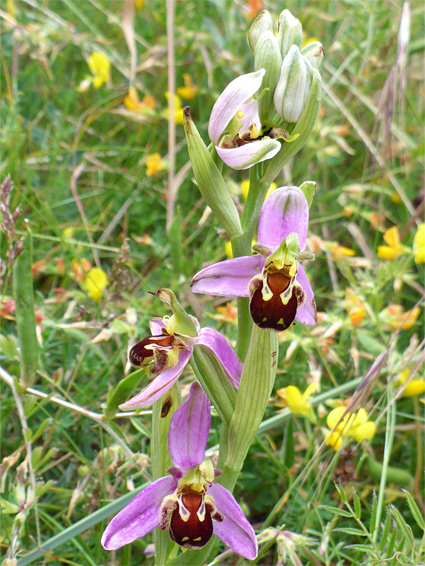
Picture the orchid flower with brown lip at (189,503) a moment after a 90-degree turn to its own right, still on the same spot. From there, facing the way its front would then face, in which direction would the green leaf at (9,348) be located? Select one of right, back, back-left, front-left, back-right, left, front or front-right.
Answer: front-right

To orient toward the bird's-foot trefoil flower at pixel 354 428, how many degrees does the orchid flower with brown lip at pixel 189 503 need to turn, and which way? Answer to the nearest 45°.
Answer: approximately 135° to its left

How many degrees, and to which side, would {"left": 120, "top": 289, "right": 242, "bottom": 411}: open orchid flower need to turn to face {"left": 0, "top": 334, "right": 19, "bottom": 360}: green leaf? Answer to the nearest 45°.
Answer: approximately 45° to its right

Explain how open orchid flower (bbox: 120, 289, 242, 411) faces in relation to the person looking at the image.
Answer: facing to the left of the viewer

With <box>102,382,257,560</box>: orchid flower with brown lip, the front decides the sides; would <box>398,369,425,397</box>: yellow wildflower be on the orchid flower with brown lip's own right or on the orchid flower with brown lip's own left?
on the orchid flower with brown lip's own left

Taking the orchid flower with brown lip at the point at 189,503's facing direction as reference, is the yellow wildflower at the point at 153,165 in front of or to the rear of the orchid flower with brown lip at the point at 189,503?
to the rear

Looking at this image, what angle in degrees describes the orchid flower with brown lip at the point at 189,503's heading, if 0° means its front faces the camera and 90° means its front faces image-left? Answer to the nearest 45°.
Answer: approximately 0°

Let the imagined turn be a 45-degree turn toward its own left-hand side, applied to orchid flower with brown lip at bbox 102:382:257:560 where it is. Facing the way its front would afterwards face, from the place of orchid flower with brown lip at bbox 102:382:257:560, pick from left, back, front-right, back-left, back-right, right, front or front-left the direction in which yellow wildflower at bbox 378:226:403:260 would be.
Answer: left

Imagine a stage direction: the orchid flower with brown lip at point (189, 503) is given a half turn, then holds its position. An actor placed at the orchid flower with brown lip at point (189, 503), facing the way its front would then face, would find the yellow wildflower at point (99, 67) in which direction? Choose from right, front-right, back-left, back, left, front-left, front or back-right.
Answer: front

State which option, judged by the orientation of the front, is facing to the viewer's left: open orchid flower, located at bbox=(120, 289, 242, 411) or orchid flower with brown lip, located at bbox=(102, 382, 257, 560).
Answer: the open orchid flower
